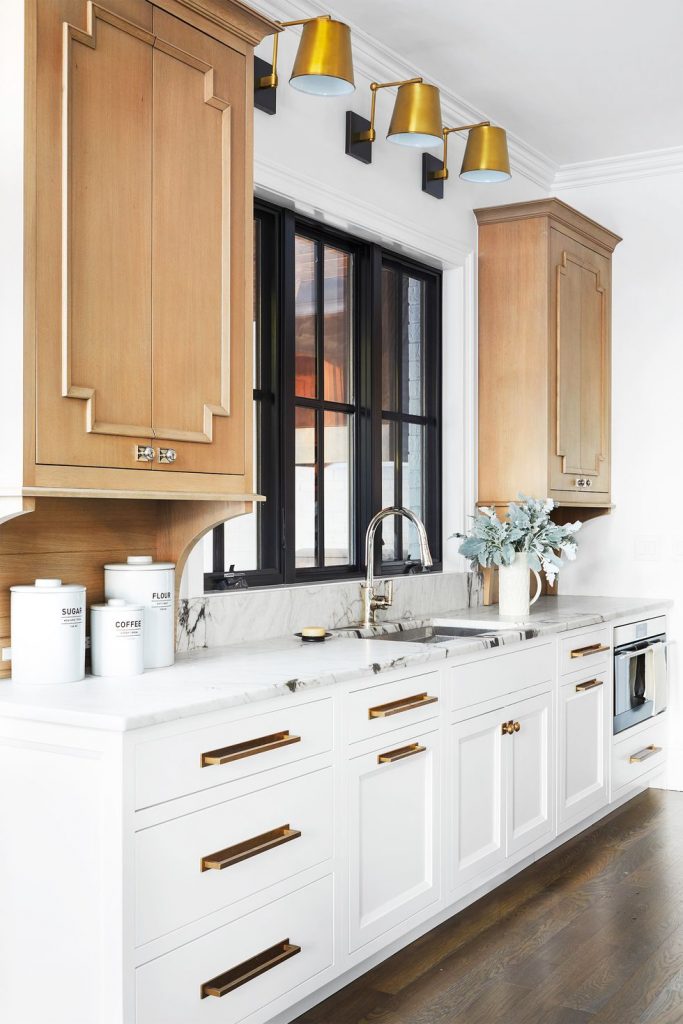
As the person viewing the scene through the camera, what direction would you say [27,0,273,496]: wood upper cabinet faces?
facing the viewer and to the right of the viewer

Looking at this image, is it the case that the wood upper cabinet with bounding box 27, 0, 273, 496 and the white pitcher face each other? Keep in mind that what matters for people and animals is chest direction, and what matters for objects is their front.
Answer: no

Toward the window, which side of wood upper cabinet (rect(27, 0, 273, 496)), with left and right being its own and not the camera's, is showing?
left

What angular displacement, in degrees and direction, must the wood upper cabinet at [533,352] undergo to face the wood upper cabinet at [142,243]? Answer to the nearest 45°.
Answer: approximately 45° to its right

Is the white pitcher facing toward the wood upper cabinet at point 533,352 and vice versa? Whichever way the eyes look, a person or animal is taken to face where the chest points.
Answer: no

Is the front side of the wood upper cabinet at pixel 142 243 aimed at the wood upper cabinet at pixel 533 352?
no

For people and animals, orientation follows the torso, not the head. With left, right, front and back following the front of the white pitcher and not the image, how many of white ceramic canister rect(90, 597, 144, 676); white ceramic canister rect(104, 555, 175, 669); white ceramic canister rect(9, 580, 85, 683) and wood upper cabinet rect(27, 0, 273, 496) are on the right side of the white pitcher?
0

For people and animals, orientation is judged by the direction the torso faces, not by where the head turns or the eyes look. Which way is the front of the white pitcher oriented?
to the viewer's left

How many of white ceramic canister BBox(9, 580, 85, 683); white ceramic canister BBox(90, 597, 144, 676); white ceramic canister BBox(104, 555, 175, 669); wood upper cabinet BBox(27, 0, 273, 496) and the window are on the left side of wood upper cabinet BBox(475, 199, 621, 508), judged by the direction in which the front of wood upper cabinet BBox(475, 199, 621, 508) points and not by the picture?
0

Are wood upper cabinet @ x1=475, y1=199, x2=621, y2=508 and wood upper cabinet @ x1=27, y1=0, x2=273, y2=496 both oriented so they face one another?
no

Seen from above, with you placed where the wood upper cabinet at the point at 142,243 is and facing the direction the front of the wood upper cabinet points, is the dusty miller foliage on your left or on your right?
on your left

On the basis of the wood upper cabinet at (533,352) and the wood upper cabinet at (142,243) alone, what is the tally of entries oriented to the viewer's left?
0

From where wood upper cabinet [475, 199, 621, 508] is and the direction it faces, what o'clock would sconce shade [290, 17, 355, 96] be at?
The sconce shade is roughly at 2 o'clock from the wood upper cabinet.

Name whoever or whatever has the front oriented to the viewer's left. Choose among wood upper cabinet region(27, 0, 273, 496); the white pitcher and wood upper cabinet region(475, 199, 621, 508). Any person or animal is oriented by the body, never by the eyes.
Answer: the white pitcher

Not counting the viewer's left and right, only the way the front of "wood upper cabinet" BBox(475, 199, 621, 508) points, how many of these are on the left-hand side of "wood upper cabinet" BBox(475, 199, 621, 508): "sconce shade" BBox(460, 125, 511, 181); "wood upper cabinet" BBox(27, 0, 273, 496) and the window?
0
